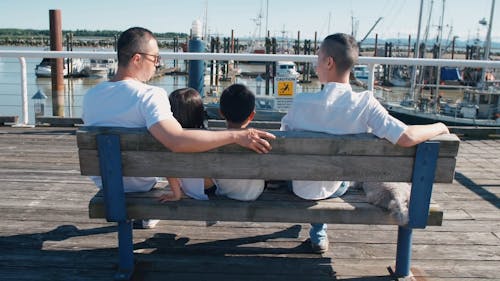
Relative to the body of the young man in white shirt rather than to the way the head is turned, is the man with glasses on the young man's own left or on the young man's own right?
on the young man's own left

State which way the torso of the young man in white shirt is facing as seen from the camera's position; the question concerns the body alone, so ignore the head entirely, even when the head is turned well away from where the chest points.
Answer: away from the camera

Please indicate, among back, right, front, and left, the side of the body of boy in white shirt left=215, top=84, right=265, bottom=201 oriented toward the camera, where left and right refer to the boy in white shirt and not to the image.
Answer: back

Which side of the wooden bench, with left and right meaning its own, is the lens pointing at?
back

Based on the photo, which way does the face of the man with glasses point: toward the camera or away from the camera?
away from the camera

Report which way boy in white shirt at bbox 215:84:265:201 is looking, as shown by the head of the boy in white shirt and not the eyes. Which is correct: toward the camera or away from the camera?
away from the camera

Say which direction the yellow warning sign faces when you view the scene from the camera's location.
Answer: facing the viewer

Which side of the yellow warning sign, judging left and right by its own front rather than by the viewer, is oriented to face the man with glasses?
front

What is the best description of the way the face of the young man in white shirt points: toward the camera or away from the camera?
away from the camera

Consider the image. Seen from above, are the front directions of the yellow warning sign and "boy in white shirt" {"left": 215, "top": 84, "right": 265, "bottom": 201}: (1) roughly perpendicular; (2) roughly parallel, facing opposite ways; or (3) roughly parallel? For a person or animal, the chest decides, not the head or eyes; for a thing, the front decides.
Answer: roughly parallel, facing opposite ways

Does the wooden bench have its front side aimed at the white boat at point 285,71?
yes

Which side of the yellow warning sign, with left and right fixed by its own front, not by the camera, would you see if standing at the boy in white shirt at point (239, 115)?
front

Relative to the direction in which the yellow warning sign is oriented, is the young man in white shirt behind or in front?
in front
